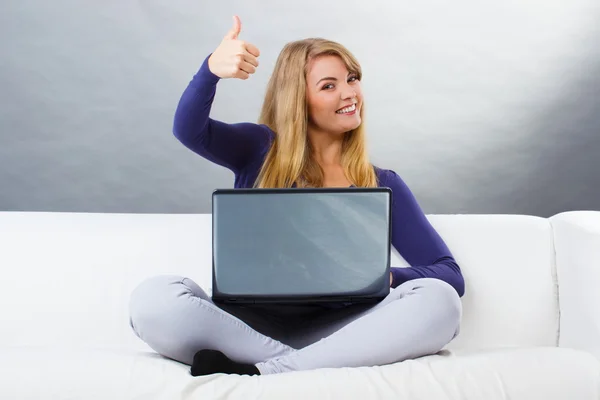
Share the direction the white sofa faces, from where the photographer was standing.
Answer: facing the viewer
